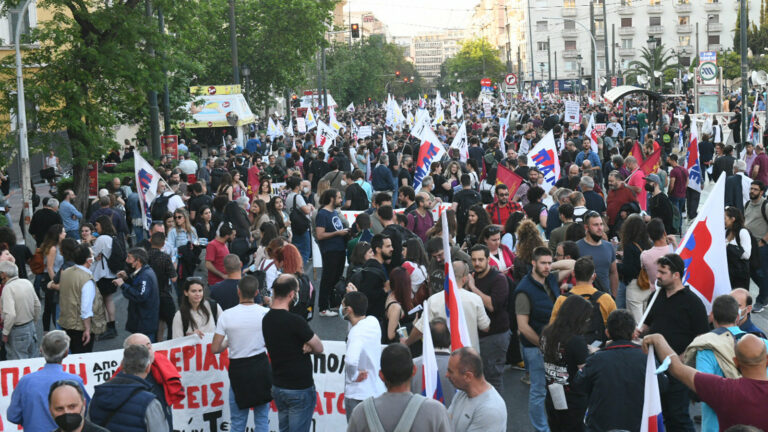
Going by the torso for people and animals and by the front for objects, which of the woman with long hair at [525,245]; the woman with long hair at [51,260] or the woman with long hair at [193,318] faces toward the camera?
the woman with long hair at [193,318]

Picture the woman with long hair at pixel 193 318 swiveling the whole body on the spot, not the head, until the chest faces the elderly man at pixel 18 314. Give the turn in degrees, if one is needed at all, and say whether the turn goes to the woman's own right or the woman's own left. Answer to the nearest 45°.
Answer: approximately 135° to the woman's own right

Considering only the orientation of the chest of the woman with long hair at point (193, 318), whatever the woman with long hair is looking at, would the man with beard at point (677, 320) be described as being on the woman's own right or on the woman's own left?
on the woman's own left

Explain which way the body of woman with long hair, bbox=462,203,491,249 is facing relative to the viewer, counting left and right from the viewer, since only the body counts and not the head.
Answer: facing the viewer and to the left of the viewer

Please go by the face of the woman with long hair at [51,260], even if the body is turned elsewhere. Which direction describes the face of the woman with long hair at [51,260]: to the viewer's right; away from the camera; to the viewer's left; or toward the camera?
to the viewer's right

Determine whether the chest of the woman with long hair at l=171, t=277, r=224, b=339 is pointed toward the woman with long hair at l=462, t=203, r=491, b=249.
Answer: no

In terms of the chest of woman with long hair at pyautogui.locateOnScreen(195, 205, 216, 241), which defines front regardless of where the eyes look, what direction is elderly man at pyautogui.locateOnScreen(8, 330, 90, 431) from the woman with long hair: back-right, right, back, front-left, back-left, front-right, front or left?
front-right

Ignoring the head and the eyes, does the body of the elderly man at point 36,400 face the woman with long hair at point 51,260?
yes

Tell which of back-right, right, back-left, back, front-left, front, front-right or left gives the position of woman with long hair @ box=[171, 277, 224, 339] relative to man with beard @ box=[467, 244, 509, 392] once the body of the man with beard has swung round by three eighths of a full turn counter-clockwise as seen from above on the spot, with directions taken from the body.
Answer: back

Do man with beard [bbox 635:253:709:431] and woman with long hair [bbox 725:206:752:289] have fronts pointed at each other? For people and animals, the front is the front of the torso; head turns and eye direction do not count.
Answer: no

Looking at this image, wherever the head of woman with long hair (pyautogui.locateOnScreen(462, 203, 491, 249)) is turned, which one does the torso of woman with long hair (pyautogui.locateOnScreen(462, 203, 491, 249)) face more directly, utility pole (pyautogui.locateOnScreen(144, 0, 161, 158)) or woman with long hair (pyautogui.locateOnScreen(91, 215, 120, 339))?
the woman with long hair

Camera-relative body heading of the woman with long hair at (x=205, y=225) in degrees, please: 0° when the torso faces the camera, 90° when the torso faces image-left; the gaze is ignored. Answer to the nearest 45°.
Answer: approximately 315°

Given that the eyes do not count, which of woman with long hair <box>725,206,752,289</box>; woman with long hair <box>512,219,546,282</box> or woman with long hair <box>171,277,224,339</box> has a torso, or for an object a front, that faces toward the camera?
woman with long hair <box>171,277,224,339</box>

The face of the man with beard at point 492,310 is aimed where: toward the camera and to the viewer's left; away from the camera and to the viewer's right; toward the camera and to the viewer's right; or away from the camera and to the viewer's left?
toward the camera and to the viewer's left

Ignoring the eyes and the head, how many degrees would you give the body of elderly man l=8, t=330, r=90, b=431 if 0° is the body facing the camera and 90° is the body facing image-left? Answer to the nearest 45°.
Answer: approximately 180°
